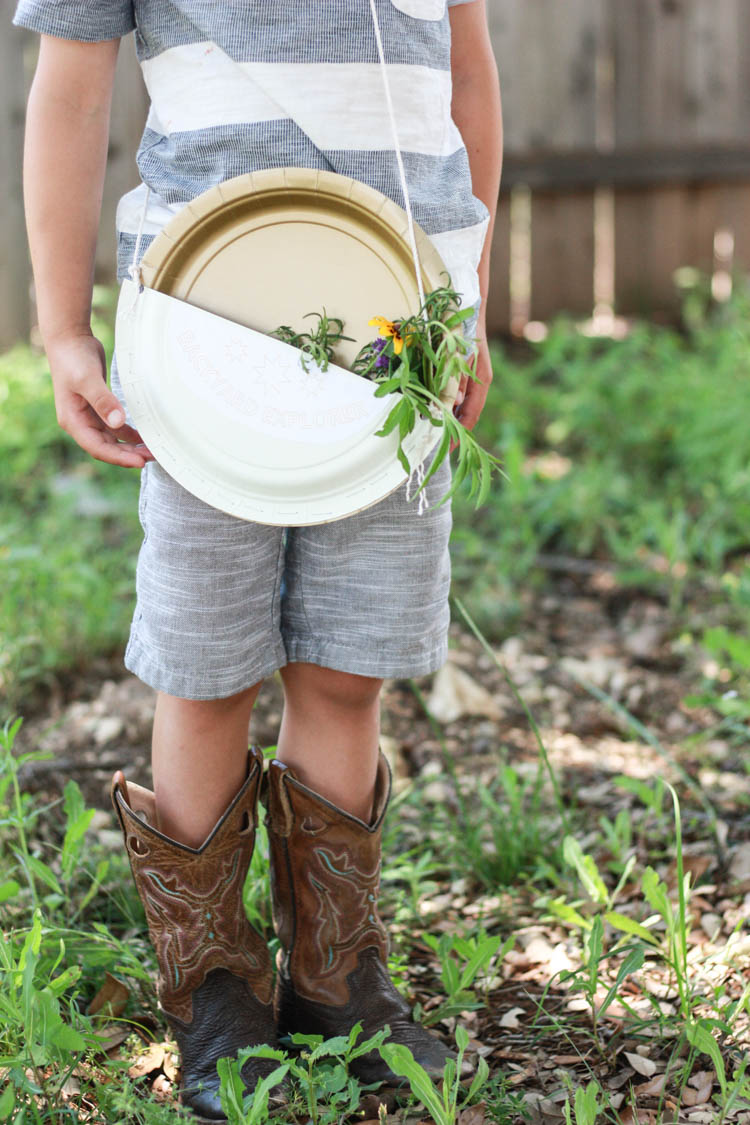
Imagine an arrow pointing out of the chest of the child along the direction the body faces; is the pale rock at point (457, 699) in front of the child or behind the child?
behind

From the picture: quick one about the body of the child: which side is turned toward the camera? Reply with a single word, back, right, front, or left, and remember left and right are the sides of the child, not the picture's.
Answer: front

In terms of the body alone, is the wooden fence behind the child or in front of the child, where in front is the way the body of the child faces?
behind
